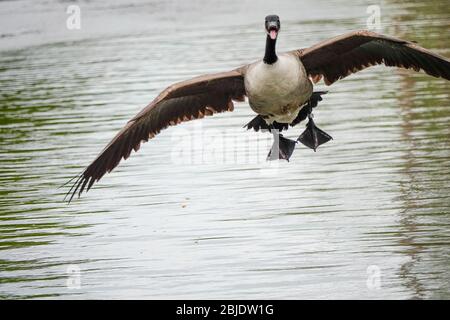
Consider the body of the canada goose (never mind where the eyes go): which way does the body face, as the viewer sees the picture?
toward the camera
